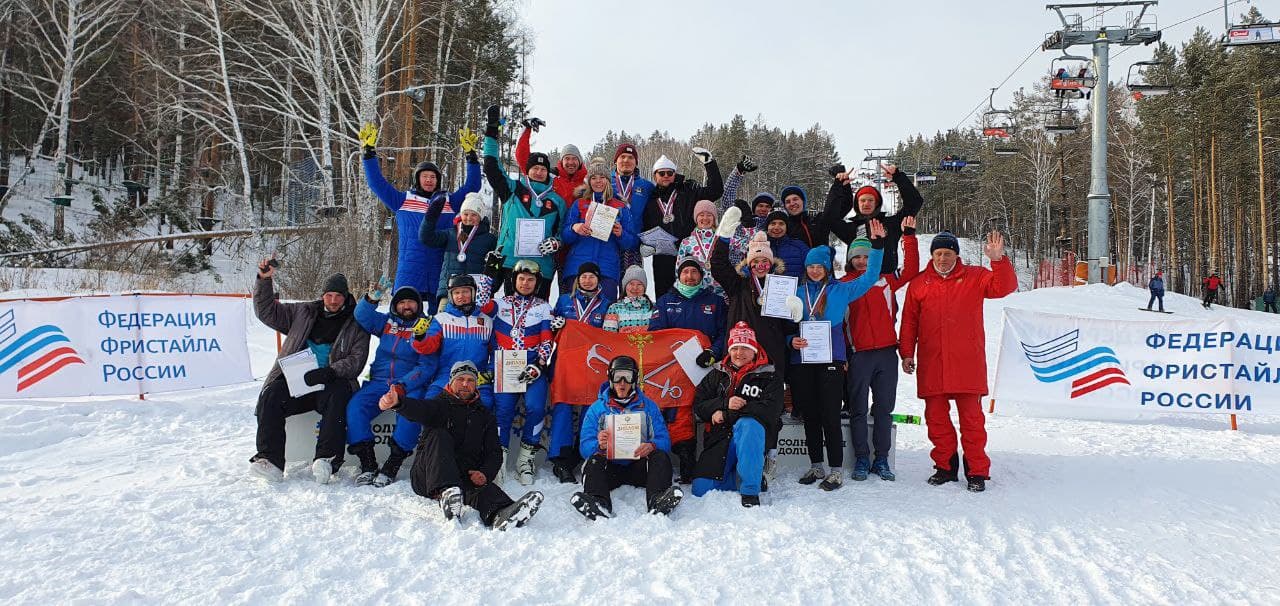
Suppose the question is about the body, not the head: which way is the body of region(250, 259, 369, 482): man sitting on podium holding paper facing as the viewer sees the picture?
toward the camera

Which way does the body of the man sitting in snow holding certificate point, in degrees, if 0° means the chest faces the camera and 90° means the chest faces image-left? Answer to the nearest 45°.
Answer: approximately 0°

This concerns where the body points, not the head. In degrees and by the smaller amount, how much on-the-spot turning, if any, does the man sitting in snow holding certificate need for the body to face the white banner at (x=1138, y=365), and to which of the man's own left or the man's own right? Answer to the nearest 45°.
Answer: approximately 135° to the man's own left

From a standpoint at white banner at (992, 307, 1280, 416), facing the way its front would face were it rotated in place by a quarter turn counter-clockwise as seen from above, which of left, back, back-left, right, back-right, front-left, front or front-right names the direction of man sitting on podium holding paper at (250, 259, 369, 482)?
back-right

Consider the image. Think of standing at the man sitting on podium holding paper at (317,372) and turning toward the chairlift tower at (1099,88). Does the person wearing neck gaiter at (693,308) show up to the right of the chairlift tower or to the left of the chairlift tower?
right

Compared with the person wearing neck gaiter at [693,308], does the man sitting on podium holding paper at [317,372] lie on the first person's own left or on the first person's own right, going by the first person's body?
on the first person's own right

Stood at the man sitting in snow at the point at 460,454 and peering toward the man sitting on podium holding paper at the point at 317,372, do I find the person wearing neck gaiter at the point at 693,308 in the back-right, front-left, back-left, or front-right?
back-right

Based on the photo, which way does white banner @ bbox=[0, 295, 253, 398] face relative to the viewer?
toward the camera

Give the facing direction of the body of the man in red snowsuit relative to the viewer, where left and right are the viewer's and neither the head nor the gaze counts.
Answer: facing the viewer

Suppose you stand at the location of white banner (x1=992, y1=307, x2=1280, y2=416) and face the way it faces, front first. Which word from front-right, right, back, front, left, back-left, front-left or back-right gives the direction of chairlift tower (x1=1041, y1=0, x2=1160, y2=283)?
back
